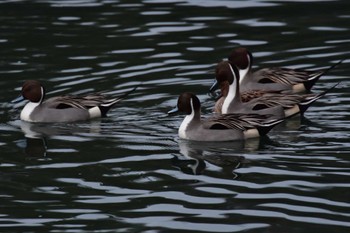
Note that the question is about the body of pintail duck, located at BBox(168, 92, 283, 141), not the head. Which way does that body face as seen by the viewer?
to the viewer's left

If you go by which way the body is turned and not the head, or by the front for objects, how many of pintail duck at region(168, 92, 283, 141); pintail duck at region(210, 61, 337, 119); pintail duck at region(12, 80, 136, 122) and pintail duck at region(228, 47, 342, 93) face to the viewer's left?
4

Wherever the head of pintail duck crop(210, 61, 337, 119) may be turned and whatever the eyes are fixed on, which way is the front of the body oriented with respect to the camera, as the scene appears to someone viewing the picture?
to the viewer's left

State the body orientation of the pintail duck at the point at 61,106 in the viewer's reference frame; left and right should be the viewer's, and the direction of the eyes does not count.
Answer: facing to the left of the viewer

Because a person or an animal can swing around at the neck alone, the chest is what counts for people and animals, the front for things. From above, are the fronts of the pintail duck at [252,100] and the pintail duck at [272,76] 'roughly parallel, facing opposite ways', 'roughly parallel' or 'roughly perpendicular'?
roughly parallel

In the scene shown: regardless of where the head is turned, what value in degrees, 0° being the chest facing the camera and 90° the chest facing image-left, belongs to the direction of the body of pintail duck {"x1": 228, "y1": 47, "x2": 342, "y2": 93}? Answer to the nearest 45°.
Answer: approximately 90°

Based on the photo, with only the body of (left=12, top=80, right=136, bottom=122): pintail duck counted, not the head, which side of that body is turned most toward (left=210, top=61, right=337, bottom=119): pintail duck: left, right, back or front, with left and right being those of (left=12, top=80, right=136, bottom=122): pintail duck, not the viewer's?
back

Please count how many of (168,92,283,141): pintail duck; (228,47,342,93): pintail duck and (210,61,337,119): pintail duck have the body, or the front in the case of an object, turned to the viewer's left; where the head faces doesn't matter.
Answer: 3

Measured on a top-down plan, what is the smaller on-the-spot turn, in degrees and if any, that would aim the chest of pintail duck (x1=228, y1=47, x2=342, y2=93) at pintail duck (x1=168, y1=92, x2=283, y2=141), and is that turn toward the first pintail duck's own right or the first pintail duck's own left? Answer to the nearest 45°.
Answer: approximately 90° to the first pintail duck's own left

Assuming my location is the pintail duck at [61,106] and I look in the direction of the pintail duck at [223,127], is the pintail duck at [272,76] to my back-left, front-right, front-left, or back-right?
front-left
